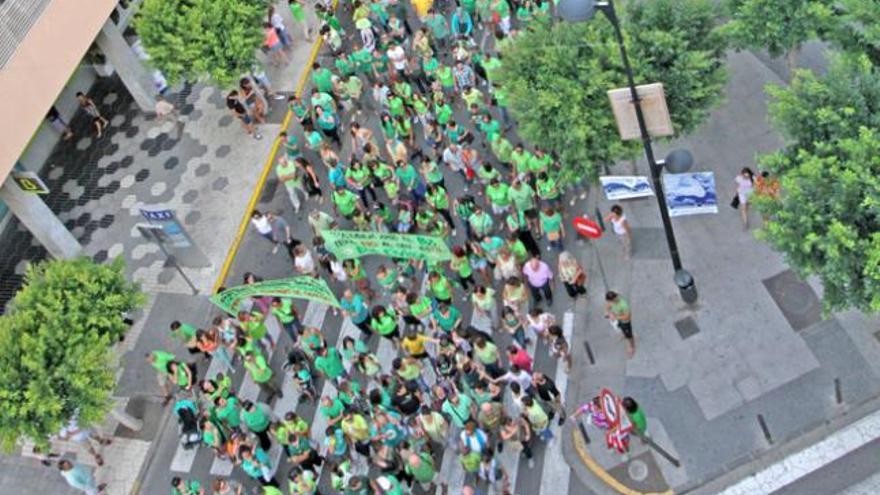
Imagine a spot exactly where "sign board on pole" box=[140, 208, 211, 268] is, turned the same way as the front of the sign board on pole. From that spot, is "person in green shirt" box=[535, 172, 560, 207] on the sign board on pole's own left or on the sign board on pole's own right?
on the sign board on pole's own left

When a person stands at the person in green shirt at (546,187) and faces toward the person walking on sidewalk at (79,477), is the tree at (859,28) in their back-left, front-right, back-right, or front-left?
back-left

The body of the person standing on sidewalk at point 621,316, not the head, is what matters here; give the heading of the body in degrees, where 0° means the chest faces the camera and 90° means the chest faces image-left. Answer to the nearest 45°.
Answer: approximately 45°

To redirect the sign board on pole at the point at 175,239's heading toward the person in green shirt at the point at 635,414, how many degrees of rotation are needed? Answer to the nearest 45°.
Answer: approximately 45° to its left
